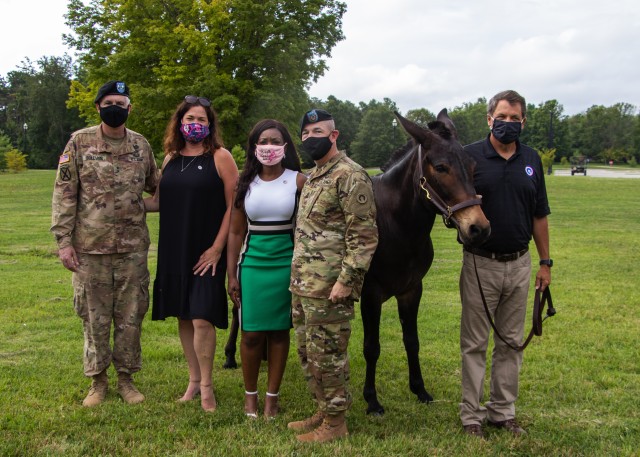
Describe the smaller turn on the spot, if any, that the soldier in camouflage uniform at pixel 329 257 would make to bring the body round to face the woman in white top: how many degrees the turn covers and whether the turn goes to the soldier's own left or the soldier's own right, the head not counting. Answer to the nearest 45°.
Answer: approximately 90° to the soldier's own right

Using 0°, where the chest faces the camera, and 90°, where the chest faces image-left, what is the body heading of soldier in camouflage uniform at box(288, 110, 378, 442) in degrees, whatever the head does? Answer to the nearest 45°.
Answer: approximately 45°

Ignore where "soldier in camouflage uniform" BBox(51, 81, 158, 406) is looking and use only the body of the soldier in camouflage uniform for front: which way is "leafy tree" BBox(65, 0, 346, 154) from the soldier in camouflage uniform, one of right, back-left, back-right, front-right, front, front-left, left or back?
back

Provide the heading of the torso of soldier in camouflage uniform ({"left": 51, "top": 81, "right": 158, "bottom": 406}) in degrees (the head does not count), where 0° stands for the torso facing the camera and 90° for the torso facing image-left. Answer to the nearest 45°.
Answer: approximately 0°

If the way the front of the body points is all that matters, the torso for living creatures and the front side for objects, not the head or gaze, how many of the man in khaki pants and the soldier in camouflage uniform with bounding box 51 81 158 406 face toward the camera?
2

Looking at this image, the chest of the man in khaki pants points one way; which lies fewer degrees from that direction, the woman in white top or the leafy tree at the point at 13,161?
the woman in white top

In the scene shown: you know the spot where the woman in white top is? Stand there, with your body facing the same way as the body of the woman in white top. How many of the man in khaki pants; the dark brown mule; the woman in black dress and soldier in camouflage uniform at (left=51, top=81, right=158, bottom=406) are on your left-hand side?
2
